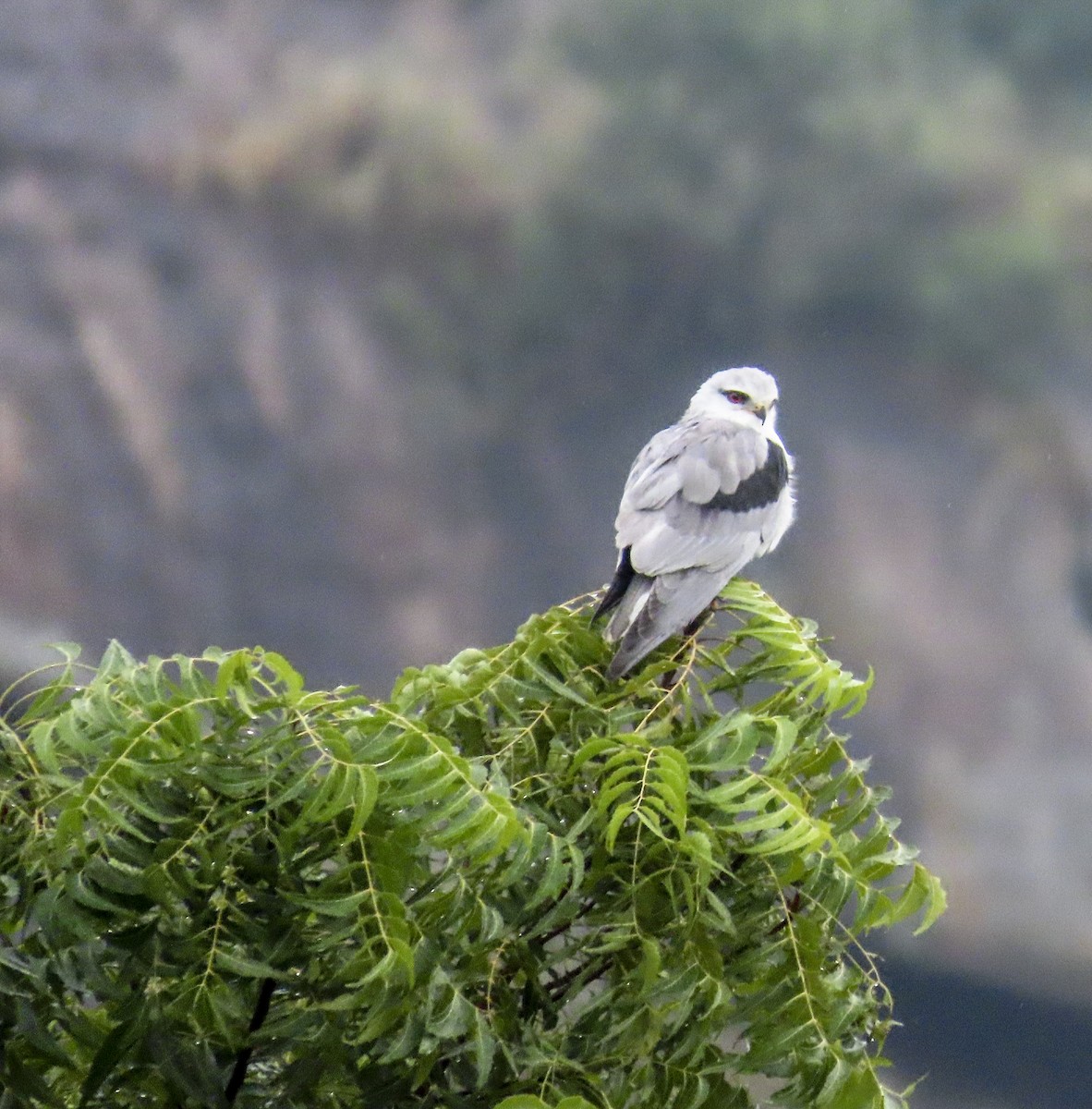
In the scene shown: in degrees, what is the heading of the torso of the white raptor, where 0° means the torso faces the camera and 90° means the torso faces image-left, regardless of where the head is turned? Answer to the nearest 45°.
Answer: approximately 225°
